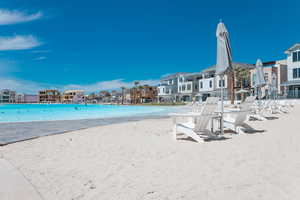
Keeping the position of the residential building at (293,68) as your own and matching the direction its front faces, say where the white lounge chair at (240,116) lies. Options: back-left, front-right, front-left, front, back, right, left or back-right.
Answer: front-left

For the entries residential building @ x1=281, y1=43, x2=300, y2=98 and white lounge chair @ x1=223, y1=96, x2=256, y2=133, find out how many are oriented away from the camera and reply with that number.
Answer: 0

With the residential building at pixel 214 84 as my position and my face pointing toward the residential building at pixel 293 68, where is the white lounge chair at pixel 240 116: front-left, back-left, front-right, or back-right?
front-right

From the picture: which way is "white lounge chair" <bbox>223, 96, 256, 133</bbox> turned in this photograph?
to the viewer's left

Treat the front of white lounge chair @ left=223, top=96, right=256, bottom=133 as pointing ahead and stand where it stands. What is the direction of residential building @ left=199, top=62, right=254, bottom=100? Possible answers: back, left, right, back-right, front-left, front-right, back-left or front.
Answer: right

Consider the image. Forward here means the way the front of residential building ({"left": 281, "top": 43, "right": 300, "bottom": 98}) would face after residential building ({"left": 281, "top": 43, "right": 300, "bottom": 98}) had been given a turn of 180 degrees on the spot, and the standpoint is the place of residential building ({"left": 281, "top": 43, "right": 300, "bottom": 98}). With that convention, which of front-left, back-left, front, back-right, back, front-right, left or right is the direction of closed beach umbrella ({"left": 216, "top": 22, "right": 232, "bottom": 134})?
back-right

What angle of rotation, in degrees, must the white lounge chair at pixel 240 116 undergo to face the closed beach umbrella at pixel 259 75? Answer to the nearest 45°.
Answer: approximately 90° to its right

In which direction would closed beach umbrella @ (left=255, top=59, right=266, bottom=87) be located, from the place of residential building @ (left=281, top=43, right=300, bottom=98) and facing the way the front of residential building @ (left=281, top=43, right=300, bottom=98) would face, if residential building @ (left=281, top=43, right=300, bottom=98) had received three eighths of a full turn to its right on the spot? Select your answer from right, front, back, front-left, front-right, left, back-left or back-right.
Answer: back

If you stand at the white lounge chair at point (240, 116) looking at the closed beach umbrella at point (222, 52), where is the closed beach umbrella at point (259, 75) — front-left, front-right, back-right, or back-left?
back-right
